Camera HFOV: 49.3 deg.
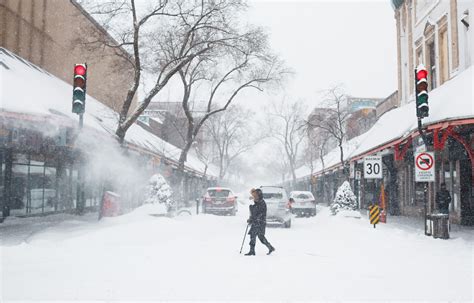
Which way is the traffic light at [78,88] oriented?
toward the camera

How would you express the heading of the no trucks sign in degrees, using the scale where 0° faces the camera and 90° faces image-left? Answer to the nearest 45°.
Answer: approximately 0°

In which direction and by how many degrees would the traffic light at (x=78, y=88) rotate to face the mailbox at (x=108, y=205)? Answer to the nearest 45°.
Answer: approximately 180°

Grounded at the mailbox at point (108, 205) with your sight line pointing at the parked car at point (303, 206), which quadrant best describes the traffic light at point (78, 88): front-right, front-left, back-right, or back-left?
back-right

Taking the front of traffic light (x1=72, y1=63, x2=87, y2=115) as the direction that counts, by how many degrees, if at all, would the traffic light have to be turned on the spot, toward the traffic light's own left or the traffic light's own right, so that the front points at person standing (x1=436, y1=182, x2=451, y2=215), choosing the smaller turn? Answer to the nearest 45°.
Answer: approximately 90° to the traffic light's own left

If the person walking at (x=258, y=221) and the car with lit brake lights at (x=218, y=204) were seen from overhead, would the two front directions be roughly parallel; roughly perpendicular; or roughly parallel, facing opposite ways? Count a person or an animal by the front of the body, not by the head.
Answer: roughly perpendicular
